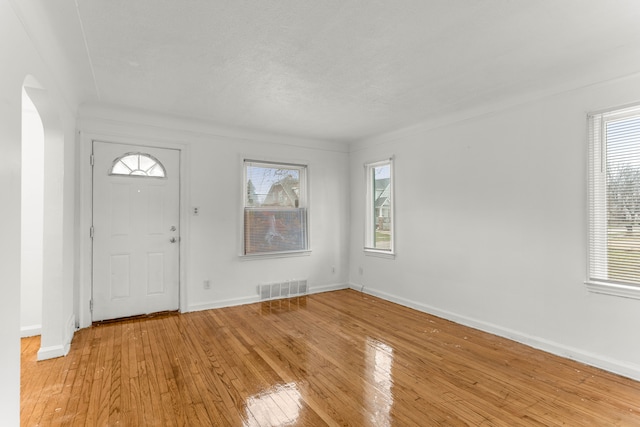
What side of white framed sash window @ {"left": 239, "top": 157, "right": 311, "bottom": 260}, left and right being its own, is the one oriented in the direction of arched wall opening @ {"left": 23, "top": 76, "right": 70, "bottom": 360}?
right

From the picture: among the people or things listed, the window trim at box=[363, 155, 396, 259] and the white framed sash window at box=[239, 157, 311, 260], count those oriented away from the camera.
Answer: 0

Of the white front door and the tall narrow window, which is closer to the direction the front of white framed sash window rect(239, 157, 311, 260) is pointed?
the tall narrow window

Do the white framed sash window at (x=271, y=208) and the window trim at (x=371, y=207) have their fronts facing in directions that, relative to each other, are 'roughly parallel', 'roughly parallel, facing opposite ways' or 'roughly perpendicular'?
roughly perpendicular

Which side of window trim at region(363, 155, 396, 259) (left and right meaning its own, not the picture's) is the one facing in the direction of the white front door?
front

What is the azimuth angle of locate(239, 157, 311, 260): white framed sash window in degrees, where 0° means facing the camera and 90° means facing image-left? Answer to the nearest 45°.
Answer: approximately 315°

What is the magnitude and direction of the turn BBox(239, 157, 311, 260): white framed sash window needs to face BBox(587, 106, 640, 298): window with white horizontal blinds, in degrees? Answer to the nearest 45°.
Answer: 0° — it already faces it

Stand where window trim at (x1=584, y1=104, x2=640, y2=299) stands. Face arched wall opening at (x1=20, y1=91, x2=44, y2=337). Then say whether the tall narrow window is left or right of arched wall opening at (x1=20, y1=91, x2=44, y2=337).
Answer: right

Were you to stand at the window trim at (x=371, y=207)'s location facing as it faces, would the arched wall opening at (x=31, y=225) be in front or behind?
in front

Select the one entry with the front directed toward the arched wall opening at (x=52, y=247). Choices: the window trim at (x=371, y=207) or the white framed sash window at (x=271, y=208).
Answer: the window trim at (x=371, y=207)

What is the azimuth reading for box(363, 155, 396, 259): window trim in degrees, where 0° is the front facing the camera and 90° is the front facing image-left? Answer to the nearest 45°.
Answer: approximately 45°

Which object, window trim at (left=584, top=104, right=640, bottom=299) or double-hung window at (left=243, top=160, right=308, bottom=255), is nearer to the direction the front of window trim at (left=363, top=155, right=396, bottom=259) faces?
the double-hung window

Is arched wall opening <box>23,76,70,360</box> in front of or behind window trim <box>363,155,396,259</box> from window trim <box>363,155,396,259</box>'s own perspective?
in front
